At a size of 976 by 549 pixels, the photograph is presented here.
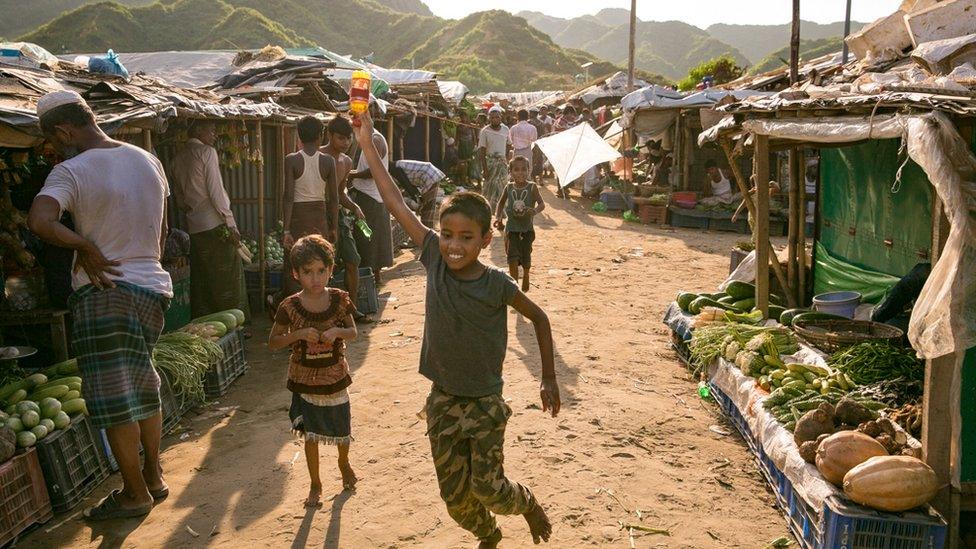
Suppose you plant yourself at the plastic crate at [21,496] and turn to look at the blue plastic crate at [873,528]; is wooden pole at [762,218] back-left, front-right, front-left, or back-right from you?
front-left

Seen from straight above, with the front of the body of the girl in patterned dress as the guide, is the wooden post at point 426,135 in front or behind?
behind

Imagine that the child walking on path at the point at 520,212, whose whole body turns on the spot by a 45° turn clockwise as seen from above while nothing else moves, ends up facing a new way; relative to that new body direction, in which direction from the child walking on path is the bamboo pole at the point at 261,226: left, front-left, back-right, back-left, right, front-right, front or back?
front-right

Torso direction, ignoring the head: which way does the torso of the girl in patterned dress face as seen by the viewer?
toward the camera

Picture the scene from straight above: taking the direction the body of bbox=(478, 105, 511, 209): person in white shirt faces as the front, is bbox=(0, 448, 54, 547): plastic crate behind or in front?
in front

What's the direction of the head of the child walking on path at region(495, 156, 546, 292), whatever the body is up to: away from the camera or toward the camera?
toward the camera

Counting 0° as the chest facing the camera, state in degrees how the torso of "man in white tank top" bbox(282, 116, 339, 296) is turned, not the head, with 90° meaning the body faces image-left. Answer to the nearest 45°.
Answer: approximately 180°

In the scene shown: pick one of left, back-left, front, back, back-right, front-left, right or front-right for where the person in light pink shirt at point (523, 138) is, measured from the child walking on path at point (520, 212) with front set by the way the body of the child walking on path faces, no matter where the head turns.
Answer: back

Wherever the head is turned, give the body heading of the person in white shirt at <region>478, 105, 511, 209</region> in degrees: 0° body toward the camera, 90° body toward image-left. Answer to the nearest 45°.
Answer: approximately 0°

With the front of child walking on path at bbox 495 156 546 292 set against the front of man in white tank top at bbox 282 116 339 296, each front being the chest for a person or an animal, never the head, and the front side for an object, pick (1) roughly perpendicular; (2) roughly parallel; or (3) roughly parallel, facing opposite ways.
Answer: roughly parallel, facing opposite ways

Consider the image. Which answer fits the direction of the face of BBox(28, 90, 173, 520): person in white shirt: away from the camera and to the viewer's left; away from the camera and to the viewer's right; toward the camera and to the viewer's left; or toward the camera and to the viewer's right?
away from the camera and to the viewer's left

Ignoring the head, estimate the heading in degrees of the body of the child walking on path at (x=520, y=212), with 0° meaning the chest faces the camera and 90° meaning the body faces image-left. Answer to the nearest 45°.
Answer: approximately 0°

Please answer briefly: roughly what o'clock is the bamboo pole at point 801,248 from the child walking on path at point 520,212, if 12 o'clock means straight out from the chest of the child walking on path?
The bamboo pole is roughly at 9 o'clock from the child walking on path.
